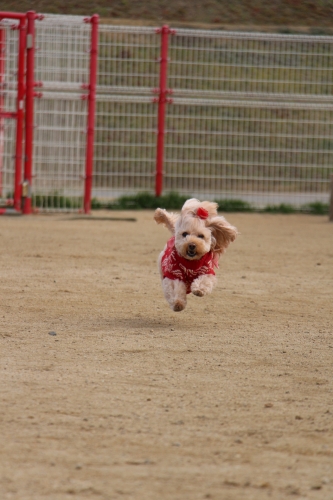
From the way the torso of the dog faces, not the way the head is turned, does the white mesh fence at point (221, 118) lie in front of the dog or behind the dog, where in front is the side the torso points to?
behind

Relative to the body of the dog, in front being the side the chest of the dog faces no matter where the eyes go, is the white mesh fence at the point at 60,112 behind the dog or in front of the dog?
behind

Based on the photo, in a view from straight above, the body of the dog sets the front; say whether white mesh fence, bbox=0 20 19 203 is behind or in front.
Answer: behind

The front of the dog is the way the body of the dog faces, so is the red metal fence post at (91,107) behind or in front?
behind

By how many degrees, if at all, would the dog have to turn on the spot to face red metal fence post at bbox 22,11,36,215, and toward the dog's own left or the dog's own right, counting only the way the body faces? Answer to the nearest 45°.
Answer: approximately 180°

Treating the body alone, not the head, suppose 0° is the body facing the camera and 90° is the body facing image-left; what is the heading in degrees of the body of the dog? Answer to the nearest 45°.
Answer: approximately 0°

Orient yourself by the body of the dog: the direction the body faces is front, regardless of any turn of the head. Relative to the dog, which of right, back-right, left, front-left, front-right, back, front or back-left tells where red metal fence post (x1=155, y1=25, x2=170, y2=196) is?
back
